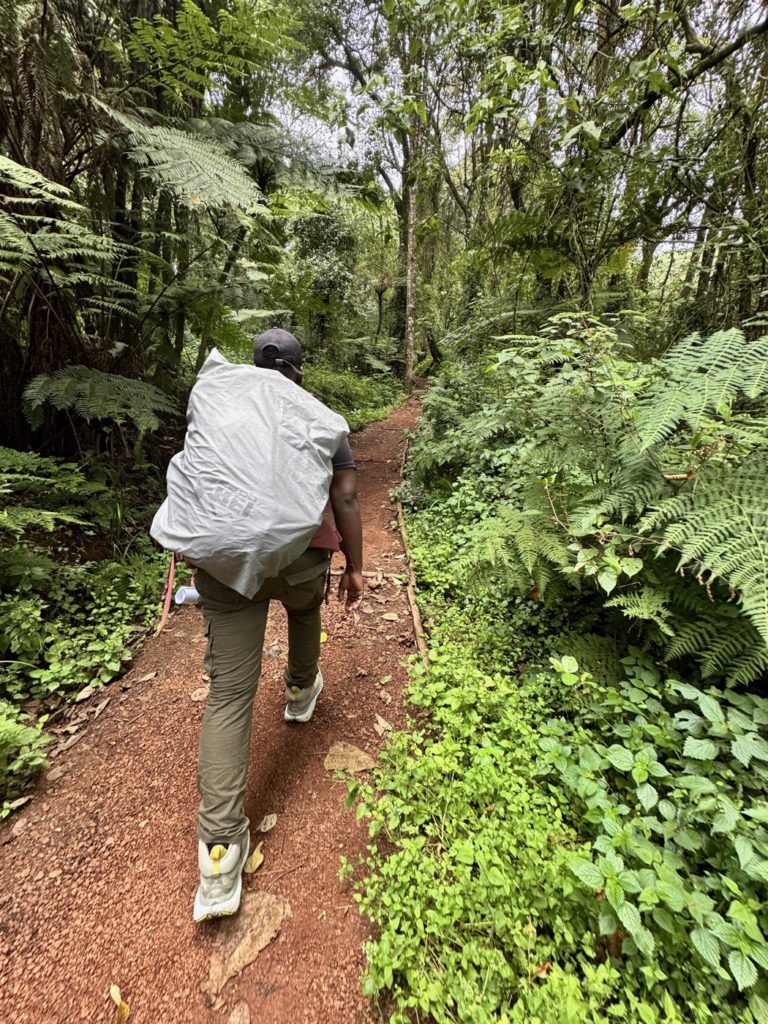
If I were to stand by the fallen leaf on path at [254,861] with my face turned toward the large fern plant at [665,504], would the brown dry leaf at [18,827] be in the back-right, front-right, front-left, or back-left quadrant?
back-left

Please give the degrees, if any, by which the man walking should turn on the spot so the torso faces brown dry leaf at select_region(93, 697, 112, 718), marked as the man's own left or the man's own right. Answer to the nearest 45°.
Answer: approximately 45° to the man's own left

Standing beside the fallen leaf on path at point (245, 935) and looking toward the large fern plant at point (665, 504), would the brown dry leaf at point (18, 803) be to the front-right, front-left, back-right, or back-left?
back-left

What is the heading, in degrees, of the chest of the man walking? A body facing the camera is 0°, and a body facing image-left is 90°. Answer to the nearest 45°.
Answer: approximately 180°
